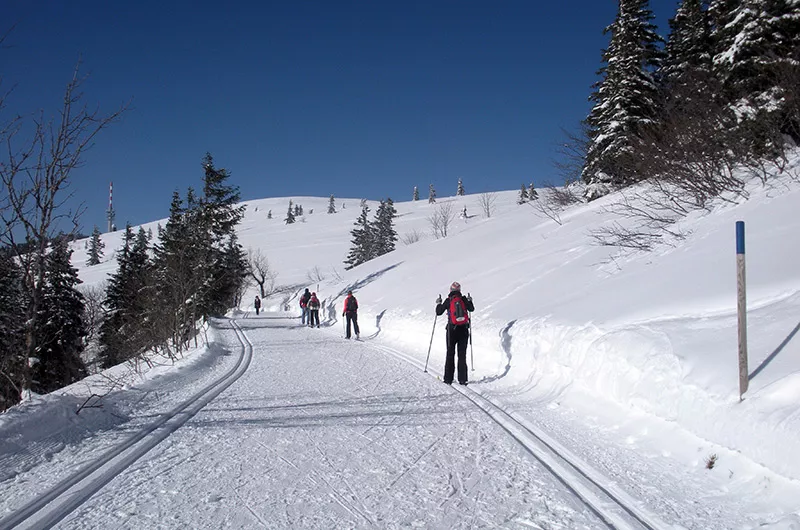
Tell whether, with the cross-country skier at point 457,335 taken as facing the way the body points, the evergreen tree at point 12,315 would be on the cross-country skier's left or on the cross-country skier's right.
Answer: on the cross-country skier's left

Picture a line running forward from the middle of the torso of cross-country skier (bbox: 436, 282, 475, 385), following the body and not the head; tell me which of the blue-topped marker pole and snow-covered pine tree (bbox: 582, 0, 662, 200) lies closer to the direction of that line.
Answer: the snow-covered pine tree

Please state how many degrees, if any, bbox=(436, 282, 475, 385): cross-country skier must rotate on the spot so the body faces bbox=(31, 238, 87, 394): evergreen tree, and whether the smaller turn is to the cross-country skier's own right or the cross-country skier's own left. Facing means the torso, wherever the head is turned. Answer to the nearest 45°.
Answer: approximately 45° to the cross-country skier's own left

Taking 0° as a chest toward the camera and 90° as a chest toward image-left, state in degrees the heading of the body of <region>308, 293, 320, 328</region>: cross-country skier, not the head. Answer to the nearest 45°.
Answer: approximately 180°

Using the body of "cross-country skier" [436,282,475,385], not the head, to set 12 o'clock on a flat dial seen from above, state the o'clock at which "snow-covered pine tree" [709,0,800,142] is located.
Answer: The snow-covered pine tree is roughly at 2 o'clock from the cross-country skier.

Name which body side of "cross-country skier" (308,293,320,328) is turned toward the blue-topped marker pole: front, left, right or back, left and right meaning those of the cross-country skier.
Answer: back

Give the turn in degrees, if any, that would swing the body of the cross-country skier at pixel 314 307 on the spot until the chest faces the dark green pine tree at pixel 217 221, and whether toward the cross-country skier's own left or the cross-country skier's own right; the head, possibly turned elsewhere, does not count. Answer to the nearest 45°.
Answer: approximately 45° to the cross-country skier's own left

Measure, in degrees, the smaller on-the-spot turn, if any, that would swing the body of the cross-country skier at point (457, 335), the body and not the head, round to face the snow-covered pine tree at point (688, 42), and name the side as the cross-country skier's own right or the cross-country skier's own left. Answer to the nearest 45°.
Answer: approximately 45° to the cross-country skier's own right

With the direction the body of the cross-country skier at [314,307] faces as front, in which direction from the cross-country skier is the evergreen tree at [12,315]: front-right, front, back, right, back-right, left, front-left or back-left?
back

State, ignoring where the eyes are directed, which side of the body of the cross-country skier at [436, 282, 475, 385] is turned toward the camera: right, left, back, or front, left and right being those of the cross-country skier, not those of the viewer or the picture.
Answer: back
